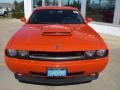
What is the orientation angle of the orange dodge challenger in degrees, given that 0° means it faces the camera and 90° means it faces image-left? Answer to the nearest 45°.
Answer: approximately 0°
